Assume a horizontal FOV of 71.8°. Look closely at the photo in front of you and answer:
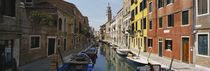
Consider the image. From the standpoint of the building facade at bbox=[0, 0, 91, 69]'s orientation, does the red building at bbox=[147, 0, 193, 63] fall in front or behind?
in front

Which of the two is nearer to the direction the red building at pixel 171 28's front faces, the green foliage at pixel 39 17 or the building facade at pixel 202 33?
the green foliage

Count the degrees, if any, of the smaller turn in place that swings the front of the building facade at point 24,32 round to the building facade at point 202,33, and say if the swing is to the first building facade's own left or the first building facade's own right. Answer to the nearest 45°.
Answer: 0° — it already faces it

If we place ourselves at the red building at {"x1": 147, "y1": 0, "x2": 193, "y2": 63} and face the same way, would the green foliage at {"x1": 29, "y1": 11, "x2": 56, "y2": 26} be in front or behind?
in front

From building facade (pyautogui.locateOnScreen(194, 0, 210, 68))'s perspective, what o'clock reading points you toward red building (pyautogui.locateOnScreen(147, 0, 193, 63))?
The red building is roughly at 3 o'clock from the building facade.

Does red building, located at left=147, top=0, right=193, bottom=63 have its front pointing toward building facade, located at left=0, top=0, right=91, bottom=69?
yes

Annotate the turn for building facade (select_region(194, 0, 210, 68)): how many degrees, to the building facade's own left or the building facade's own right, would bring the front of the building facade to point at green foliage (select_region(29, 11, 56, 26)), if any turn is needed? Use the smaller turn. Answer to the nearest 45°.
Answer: approximately 45° to the building facade's own right
